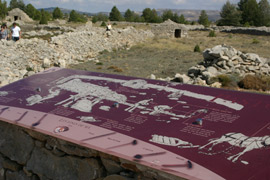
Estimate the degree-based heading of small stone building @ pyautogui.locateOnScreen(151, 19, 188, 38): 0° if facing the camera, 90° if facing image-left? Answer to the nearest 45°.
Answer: approximately 0°

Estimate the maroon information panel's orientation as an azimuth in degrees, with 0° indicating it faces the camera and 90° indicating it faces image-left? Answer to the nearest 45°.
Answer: approximately 45°
